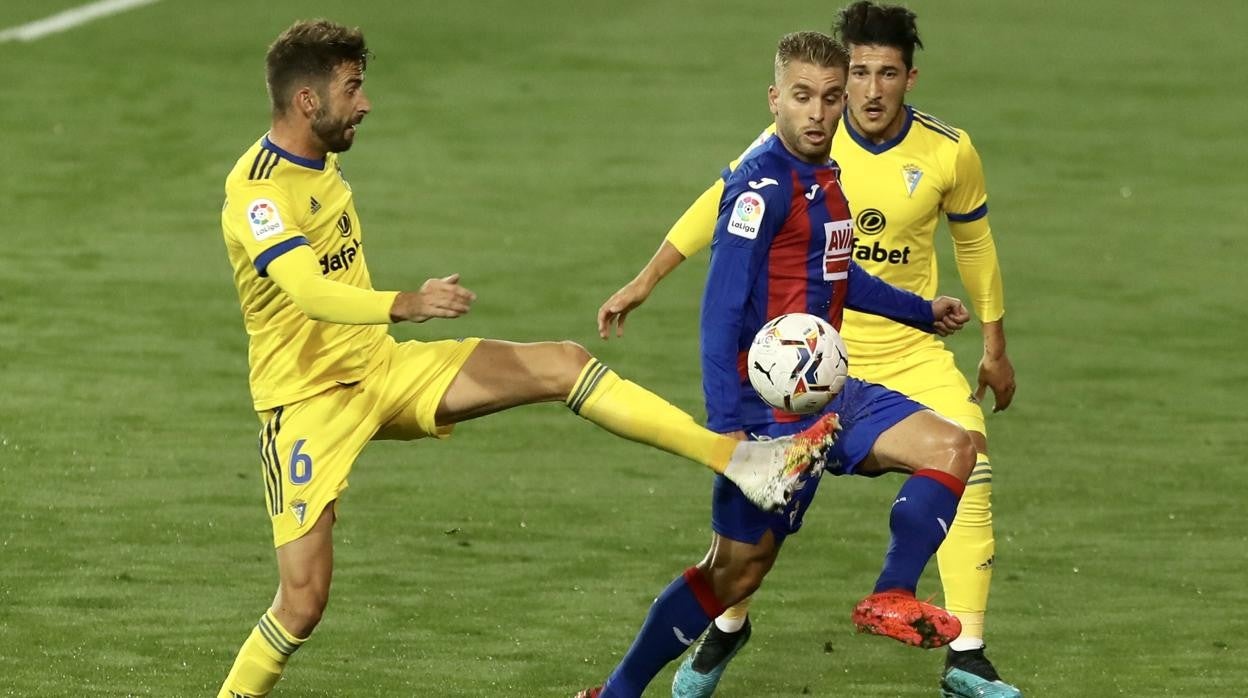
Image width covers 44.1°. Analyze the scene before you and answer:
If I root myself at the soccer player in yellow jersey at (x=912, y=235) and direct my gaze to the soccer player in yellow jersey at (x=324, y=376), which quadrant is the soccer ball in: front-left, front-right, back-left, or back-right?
front-left

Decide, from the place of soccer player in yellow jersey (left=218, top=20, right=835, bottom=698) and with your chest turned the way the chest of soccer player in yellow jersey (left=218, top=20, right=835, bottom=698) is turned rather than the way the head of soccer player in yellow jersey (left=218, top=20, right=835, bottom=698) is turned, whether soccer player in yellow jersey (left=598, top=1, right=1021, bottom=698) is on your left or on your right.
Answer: on your left

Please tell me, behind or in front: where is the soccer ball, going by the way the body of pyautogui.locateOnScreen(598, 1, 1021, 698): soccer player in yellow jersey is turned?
in front

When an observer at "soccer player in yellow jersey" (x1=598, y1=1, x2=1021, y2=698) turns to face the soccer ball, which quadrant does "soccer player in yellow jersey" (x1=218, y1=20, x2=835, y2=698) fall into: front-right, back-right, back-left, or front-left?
front-right

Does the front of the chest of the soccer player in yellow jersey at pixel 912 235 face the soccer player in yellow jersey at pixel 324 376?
no

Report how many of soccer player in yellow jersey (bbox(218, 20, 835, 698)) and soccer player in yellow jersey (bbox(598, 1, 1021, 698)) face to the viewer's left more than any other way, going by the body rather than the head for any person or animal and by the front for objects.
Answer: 0

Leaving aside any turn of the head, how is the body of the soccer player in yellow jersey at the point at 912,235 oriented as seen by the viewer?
toward the camera

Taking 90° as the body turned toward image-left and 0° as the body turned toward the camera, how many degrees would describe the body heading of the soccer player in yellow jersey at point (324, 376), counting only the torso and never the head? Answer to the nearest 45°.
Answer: approximately 315°

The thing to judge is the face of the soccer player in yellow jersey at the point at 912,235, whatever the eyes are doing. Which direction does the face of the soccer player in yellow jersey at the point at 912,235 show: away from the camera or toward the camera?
toward the camera

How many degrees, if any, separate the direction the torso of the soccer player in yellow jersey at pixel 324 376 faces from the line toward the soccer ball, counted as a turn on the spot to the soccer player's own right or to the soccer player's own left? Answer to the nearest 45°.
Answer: approximately 45° to the soccer player's own left
